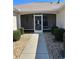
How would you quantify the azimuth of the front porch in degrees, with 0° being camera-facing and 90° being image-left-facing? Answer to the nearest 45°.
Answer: approximately 0°
